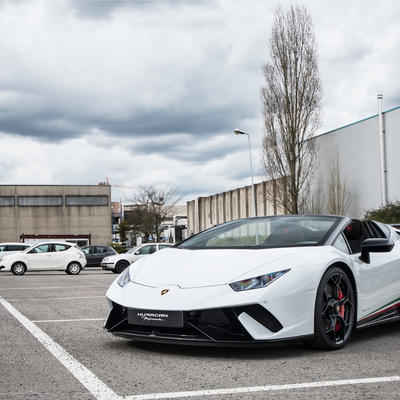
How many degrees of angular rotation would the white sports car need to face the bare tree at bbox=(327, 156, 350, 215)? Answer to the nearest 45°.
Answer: approximately 135° to its right

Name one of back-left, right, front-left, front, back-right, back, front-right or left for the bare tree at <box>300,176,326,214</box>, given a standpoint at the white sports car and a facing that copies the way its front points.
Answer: back-right

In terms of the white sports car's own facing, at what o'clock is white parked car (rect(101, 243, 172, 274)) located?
The white parked car is roughly at 4 o'clock from the white sports car.

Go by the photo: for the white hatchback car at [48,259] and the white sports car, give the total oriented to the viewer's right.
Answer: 0

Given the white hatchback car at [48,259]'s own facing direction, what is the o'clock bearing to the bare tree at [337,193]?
The bare tree is roughly at 6 o'clock from the white hatchback car.

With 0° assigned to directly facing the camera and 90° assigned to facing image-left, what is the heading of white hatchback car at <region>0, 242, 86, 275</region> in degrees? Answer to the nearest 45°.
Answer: approximately 90°

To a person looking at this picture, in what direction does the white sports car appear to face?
facing the viewer and to the left of the viewer

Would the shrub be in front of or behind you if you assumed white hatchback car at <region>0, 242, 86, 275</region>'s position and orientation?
behind

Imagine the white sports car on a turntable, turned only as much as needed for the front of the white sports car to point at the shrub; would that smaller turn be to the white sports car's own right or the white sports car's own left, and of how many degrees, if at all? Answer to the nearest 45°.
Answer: approximately 135° to the white sports car's own right

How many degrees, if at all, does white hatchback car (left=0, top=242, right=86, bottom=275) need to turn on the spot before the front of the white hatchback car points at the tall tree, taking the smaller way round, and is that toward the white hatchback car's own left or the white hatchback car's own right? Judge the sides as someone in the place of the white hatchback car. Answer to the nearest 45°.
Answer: approximately 180°
